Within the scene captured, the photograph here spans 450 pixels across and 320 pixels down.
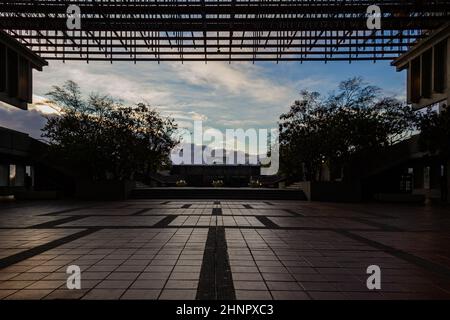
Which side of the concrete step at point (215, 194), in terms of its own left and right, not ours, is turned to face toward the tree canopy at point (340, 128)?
left

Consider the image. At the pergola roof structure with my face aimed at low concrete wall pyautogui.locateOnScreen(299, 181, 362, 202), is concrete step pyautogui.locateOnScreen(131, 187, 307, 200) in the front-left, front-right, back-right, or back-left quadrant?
front-left

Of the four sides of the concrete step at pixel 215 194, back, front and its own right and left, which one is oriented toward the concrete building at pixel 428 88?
left

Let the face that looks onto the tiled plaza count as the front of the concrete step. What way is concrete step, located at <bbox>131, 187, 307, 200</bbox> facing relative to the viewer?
toward the camera

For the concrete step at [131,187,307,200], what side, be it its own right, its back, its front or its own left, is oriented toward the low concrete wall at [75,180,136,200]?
right

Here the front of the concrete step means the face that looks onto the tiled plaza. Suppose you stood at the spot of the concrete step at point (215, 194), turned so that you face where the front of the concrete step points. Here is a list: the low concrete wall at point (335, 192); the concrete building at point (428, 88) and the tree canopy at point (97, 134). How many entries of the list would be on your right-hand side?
1

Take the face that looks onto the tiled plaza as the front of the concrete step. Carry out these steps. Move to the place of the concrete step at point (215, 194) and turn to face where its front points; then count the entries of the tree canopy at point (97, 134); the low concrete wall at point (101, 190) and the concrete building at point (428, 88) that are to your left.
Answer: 1
